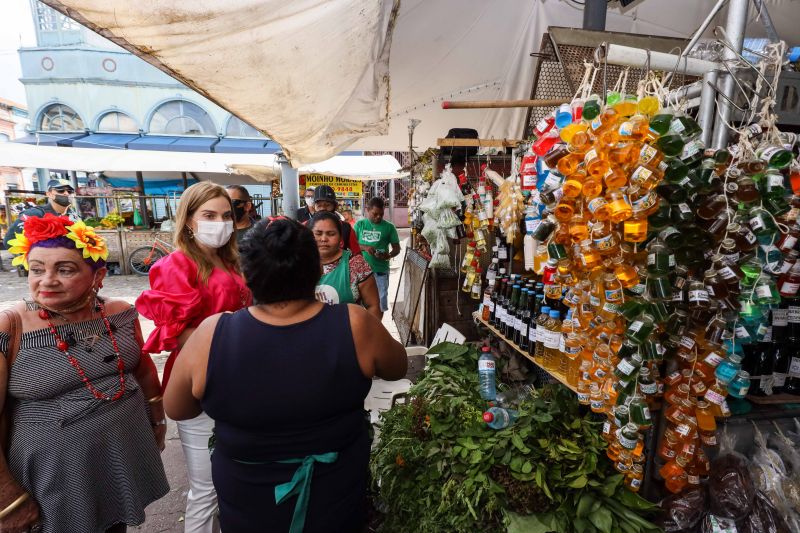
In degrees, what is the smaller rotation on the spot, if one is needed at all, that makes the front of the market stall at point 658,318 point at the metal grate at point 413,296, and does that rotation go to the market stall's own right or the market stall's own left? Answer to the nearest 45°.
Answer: approximately 90° to the market stall's own right

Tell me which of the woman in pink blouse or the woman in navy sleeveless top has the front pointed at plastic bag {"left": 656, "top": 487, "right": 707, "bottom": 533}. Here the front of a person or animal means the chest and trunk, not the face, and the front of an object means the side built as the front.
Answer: the woman in pink blouse

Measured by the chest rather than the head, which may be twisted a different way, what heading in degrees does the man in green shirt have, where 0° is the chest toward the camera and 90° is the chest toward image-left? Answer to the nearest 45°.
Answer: approximately 0°

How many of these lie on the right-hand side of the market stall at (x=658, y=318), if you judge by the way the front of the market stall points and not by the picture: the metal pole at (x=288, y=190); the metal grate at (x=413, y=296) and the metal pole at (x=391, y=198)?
3

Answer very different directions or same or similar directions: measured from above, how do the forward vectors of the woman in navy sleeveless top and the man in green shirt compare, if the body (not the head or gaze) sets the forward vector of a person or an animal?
very different directions

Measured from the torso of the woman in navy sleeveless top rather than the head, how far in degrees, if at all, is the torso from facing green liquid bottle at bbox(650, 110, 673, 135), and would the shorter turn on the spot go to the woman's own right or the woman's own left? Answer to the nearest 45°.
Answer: approximately 90° to the woman's own right

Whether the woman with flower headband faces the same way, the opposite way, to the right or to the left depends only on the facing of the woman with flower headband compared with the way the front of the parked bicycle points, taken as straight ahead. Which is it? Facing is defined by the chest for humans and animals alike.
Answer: to the left

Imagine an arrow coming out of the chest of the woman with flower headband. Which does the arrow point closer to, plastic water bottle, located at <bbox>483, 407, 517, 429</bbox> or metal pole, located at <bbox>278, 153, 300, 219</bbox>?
the plastic water bottle

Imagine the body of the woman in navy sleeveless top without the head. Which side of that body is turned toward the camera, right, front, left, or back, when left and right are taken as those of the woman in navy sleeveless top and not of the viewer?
back
